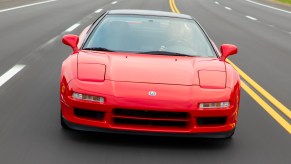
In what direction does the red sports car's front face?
toward the camera
